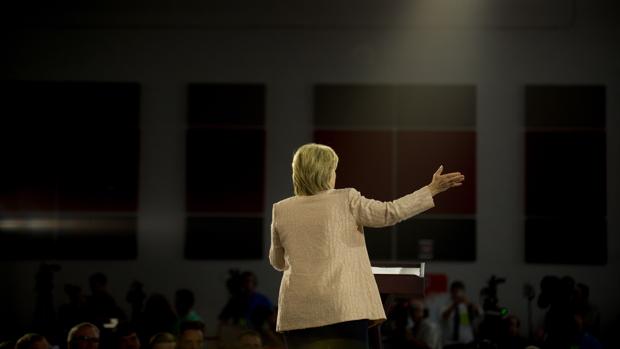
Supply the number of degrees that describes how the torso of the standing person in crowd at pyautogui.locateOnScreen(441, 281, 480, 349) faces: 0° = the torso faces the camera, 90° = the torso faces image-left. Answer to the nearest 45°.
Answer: approximately 0°

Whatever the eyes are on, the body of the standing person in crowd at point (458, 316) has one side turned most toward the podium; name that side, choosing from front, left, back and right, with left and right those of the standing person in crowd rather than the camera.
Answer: front

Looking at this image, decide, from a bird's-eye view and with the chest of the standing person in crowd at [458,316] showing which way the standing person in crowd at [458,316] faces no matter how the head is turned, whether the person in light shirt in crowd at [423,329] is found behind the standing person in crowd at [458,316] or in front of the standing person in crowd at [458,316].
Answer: in front

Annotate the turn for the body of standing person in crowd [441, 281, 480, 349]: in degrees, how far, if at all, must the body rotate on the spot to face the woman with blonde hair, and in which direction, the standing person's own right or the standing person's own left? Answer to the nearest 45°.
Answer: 0° — they already face them
